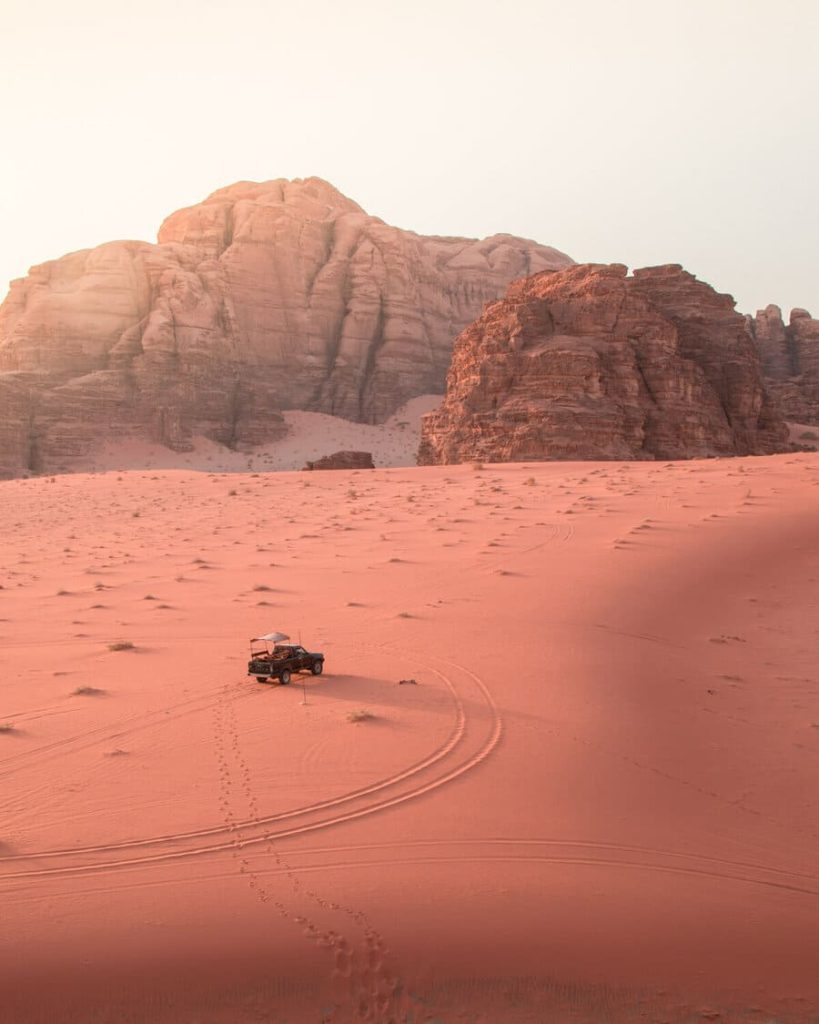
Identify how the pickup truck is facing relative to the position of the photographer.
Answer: facing away from the viewer and to the right of the viewer
